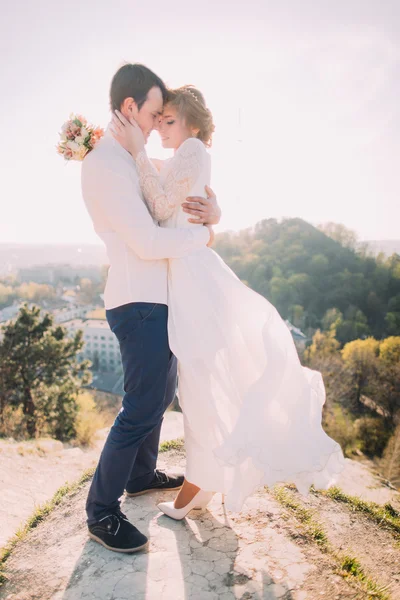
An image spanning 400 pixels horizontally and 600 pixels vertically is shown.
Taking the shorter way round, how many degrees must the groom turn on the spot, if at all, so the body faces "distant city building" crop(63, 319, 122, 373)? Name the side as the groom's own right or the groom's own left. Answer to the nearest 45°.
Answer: approximately 90° to the groom's own left

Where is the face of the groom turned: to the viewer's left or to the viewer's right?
to the viewer's right

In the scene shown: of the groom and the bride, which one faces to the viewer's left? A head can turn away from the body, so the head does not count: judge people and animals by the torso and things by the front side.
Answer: the bride

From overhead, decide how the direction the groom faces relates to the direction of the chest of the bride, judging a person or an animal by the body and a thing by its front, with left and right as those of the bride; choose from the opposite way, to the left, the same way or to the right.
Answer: the opposite way

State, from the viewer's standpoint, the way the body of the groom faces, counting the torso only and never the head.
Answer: to the viewer's right

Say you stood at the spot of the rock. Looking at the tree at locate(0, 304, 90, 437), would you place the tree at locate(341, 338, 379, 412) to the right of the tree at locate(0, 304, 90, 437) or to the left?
right

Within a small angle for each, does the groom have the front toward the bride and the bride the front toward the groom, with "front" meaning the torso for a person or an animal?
yes

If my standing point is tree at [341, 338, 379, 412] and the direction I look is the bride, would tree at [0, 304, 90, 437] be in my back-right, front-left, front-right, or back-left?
front-right

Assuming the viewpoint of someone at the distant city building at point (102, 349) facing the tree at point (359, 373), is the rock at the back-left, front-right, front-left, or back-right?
front-right

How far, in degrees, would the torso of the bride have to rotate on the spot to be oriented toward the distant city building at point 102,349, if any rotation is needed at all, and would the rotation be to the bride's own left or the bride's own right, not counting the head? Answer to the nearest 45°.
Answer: approximately 90° to the bride's own right

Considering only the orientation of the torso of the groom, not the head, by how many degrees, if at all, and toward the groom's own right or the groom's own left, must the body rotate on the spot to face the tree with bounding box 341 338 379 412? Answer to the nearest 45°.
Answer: approximately 45° to the groom's own left

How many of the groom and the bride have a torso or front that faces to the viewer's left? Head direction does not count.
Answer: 1

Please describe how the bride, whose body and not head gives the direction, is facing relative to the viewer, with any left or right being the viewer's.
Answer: facing to the left of the viewer
